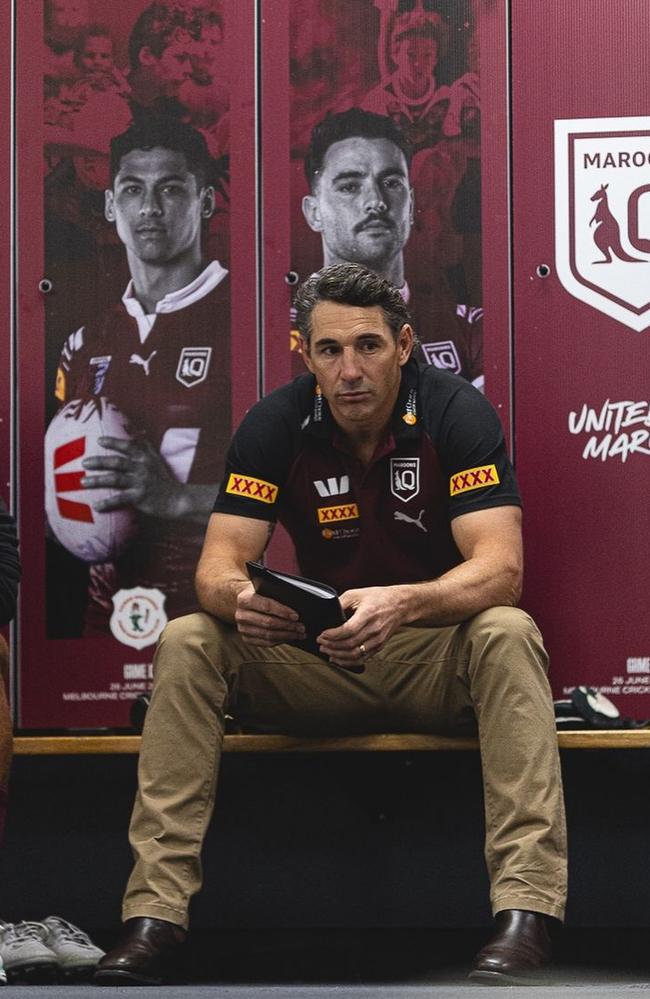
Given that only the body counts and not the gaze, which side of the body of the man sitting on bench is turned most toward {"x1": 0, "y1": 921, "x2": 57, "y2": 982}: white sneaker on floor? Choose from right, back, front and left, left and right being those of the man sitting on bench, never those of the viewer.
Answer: right

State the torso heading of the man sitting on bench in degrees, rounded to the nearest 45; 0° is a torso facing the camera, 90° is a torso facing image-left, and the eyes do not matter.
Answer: approximately 0°
